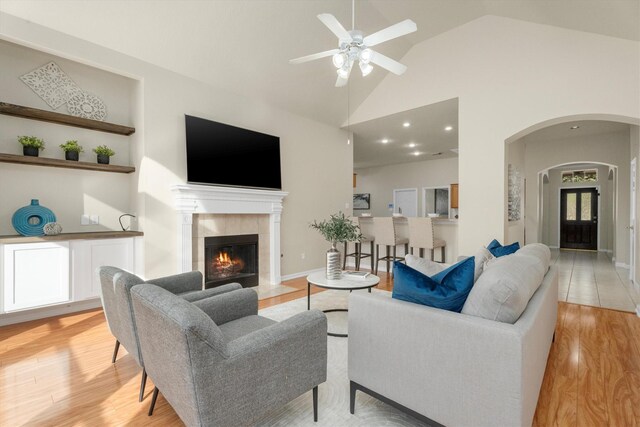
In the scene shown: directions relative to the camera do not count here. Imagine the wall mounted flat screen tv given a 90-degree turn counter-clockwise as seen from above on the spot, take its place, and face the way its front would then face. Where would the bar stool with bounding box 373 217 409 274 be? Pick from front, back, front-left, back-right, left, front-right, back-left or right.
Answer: front-right

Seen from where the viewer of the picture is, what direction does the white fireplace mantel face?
facing the viewer and to the right of the viewer

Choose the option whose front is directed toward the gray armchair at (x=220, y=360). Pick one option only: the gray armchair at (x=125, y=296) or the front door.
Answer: the front door

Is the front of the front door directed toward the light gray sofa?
yes

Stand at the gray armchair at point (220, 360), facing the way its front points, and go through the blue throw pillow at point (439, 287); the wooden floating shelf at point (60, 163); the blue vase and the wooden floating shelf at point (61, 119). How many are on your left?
3

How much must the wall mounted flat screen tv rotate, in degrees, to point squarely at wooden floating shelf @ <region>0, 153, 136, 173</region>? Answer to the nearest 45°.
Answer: approximately 135° to its right

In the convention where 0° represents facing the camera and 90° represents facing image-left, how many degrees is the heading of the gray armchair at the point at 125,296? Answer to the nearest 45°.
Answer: approximately 225°

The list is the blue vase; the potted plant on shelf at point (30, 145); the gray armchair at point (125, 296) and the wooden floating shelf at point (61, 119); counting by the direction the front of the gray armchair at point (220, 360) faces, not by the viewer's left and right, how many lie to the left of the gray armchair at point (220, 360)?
4

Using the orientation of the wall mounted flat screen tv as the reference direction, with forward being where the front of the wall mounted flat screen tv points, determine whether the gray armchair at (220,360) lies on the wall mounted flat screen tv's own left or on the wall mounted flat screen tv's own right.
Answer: on the wall mounted flat screen tv's own right

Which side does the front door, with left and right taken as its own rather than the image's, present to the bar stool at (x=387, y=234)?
front

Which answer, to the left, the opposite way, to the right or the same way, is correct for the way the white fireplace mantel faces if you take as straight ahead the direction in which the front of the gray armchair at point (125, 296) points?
to the right

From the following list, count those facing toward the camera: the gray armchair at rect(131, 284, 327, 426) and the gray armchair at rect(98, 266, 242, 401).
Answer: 0

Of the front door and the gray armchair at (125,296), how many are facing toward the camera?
1

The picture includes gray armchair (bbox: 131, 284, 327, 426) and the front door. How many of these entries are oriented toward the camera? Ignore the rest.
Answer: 1

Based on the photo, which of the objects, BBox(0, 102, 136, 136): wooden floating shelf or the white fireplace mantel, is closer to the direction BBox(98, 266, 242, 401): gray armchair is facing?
the white fireplace mantel
